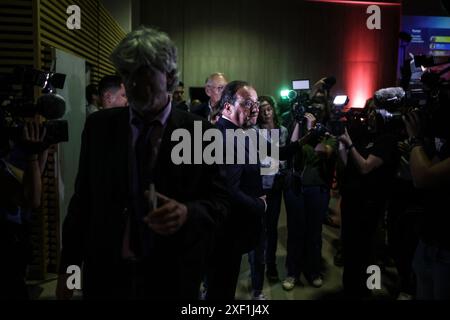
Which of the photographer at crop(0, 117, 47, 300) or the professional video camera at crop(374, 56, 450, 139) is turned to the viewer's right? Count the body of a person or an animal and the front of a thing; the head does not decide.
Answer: the photographer

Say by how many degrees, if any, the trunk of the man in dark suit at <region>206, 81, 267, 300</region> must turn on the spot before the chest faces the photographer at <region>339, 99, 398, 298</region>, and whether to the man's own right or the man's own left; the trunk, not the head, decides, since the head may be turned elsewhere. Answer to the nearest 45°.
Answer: approximately 45° to the man's own left

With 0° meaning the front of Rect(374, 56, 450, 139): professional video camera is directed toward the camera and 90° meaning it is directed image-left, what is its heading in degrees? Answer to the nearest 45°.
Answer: approximately 90°

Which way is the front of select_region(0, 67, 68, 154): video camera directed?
to the viewer's right

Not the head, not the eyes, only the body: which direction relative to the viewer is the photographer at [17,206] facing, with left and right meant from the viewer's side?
facing to the right of the viewer
